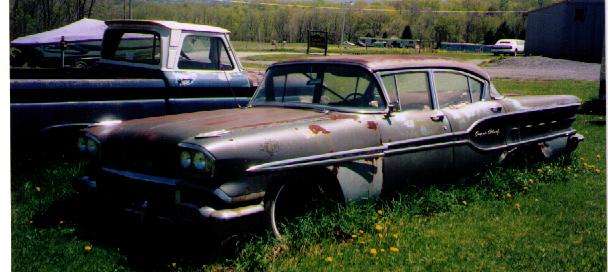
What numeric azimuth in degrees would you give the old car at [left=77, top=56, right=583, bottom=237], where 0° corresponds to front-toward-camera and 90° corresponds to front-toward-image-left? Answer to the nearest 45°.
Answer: approximately 45°

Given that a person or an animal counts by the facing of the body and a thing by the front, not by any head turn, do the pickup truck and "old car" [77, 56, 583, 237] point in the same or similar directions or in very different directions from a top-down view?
very different directions

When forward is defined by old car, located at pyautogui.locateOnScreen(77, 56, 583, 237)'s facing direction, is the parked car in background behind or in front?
behind

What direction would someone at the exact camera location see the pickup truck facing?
facing away from the viewer and to the right of the viewer

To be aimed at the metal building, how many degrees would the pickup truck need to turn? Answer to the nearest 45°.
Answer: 0° — it already faces it
